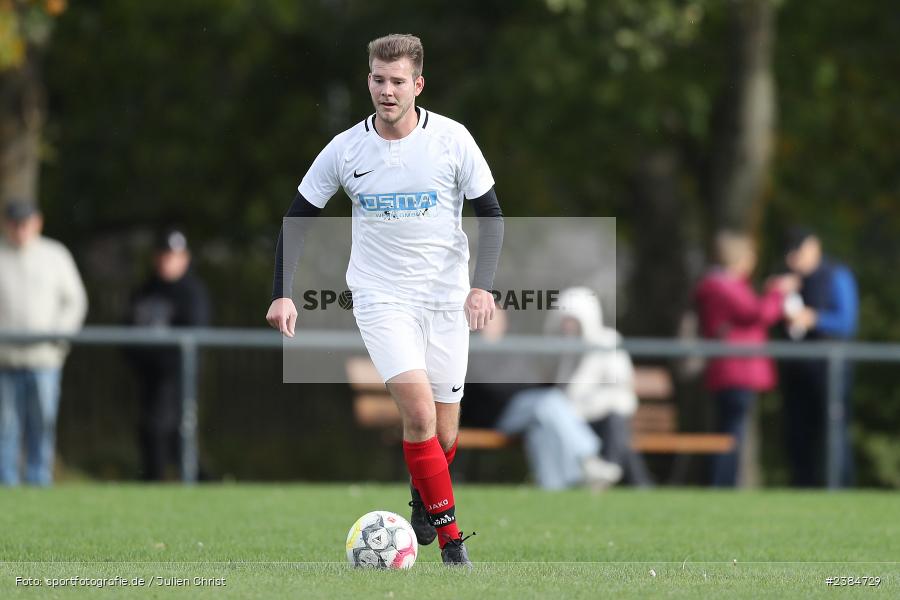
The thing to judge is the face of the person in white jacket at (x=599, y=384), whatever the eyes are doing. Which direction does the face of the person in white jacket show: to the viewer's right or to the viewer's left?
to the viewer's left

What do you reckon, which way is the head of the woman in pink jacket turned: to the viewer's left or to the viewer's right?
to the viewer's right

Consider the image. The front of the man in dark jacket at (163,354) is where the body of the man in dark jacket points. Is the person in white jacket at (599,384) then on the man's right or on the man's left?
on the man's left

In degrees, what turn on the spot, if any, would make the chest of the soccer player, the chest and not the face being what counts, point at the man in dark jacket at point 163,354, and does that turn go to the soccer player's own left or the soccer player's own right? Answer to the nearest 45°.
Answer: approximately 180°

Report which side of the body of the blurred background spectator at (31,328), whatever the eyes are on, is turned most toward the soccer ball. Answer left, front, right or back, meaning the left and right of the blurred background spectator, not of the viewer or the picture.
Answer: front

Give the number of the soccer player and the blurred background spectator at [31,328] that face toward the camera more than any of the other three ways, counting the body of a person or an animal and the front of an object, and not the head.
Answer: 2

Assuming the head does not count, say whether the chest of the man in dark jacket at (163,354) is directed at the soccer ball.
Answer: yes

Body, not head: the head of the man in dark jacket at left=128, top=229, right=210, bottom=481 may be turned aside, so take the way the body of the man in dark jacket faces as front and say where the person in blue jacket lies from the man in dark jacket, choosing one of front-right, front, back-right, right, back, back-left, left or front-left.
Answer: left

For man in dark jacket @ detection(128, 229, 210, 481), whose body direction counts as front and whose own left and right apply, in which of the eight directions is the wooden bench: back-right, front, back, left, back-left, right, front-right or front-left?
left

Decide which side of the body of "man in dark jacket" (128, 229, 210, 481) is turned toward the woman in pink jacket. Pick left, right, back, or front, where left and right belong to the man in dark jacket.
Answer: left
